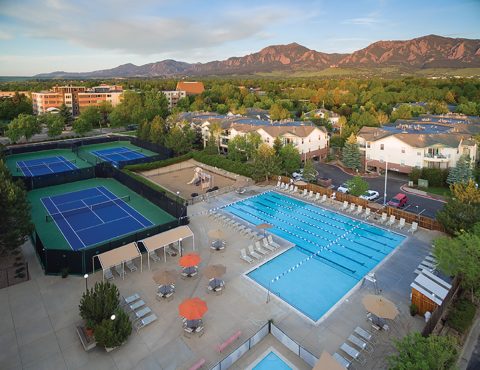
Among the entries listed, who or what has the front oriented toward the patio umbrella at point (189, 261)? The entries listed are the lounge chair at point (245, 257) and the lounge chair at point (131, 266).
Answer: the lounge chair at point (131, 266)

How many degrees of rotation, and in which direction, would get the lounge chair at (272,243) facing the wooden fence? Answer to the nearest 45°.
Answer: approximately 90° to its left

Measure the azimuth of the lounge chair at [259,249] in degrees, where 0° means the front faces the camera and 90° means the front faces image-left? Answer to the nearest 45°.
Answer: approximately 315°

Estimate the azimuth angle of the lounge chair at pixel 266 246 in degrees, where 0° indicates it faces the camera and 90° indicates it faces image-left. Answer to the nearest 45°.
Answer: approximately 315°

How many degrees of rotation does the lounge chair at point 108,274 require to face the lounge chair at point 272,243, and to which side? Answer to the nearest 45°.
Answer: approximately 45° to its left

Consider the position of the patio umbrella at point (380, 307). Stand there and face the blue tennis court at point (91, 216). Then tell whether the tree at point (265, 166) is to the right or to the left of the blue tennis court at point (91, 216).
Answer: right

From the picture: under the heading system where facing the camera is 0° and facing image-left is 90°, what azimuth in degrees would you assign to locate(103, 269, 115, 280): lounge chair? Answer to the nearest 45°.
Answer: approximately 315°

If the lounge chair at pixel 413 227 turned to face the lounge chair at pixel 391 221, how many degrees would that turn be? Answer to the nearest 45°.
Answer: approximately 90° to its right

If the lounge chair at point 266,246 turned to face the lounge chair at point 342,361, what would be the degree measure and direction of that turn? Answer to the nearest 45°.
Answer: approximately 45° to its right

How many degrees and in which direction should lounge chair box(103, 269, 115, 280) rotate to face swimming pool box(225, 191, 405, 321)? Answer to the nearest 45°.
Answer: approximately 45° to its left
